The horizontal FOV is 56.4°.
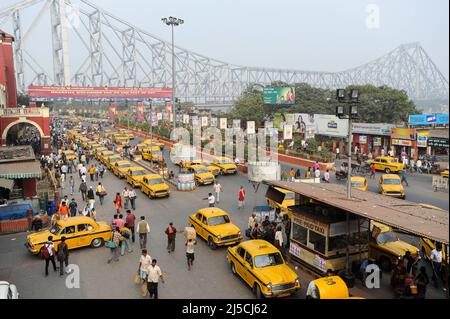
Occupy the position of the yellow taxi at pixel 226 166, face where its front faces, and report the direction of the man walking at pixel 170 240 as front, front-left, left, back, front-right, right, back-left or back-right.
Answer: front-right

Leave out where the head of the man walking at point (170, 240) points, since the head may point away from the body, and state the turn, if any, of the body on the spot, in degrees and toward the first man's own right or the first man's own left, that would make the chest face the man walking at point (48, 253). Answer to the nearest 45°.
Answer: approximately 90° to the first man's own right

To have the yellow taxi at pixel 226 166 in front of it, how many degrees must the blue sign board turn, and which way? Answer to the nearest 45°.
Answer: approximately 45° to its right

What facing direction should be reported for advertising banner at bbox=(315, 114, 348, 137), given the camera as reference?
facing the viewer

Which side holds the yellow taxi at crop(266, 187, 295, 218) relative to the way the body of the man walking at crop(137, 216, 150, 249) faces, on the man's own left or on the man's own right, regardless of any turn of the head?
on the man's own right

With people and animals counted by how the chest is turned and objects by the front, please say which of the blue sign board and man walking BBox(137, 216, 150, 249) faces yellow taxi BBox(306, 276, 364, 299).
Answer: the blue sign board

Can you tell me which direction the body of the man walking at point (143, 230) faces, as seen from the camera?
away from the camera

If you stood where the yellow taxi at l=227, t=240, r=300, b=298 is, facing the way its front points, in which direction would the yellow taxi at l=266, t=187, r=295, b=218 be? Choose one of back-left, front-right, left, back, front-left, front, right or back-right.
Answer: back-left

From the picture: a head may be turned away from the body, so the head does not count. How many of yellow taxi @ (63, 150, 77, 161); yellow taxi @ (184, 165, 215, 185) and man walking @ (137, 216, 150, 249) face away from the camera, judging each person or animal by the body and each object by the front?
1

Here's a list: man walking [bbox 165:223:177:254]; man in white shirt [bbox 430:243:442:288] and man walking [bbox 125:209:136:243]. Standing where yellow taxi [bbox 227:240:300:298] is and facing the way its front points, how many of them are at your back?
2
